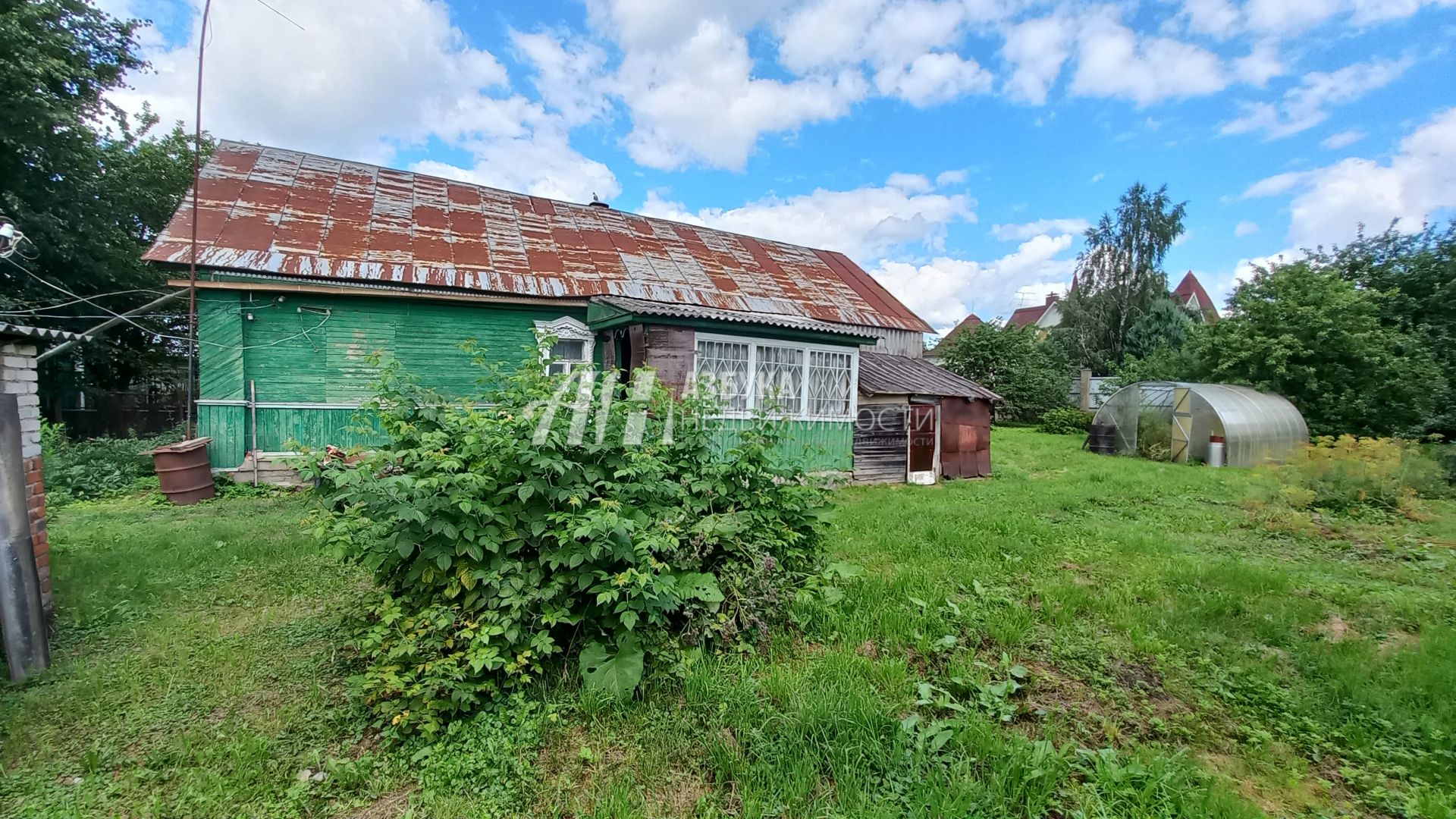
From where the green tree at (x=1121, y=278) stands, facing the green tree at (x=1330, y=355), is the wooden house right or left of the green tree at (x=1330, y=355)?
right

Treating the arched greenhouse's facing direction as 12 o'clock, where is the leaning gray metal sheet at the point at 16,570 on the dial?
The leaning gray metal sheet is roughly at 11 o'clock from the arched greenhouse.

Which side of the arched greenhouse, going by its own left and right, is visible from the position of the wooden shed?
front

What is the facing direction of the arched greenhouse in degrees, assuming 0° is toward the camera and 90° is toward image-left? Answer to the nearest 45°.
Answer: approximately 45°

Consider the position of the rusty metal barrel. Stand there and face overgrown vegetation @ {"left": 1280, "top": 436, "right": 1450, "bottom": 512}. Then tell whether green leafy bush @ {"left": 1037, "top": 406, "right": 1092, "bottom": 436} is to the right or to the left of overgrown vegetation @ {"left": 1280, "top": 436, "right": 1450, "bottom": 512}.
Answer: left

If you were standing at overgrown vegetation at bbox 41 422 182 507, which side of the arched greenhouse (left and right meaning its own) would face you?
front

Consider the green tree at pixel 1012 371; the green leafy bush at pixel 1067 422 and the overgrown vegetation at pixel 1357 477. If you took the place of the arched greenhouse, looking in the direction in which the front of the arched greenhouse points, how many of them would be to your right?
2

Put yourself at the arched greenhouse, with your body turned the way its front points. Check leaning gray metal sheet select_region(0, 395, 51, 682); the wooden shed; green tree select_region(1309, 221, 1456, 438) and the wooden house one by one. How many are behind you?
1

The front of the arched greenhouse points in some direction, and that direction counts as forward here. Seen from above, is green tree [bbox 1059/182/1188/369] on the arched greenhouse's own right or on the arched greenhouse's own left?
on the arched greenhouse's own right

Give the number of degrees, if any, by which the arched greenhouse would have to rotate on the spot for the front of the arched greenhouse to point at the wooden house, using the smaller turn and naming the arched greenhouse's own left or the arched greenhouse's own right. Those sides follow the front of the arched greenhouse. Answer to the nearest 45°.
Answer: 0° — it already faces it

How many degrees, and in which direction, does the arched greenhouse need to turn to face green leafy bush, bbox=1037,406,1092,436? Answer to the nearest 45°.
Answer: approximately 90° to its right

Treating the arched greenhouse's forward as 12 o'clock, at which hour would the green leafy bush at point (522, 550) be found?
The green leafy bush is roughly at 11 o'clock from the arched greenhouse.

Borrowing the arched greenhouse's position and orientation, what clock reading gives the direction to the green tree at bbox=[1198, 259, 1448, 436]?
The green tree is roughly at 6 o'clock from the arched greenhouse.

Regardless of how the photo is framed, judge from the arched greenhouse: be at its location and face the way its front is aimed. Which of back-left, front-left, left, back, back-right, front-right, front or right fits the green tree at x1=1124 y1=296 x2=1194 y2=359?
back-right

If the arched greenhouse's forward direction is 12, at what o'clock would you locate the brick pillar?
The brick pillar is roughly at 11 o'clock from the arched greenhouse.

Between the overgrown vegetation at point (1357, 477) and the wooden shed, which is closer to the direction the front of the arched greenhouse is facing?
the wooden shed
